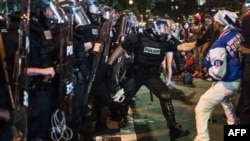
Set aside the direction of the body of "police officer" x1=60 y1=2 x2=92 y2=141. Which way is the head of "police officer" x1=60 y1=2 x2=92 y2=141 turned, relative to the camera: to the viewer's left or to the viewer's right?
to the viewer's right

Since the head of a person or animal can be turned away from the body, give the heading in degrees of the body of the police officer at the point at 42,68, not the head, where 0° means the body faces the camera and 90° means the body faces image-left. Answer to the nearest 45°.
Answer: approximately 270°

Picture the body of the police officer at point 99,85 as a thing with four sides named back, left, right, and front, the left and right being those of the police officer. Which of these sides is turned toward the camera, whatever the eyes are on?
right

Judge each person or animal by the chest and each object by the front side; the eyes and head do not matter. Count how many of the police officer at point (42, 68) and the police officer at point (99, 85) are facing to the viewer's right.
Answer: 2

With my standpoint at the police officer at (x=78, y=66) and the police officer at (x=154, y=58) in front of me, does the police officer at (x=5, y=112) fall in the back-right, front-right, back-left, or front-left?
back-right
